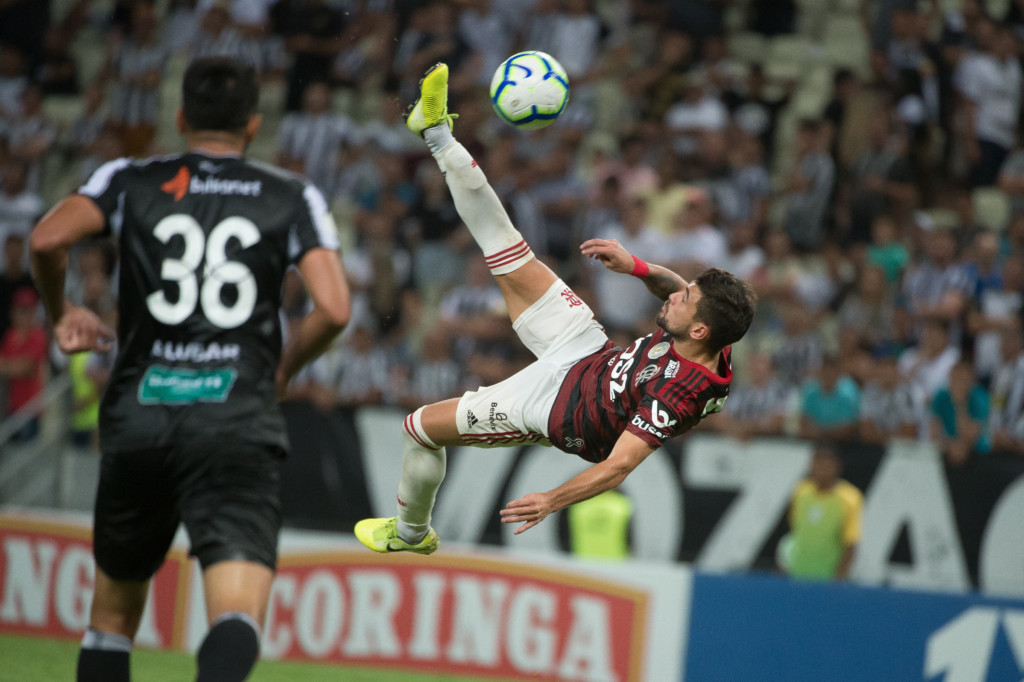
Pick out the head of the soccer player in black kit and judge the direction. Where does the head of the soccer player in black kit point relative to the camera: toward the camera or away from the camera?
away from the camera

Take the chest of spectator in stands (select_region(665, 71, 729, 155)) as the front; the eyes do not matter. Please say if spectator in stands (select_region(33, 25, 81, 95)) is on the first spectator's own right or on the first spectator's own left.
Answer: on the first spectator's own right

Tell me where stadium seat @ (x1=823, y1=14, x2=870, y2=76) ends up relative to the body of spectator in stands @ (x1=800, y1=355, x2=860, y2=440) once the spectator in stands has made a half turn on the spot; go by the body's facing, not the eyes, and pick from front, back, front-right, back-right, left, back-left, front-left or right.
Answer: front
